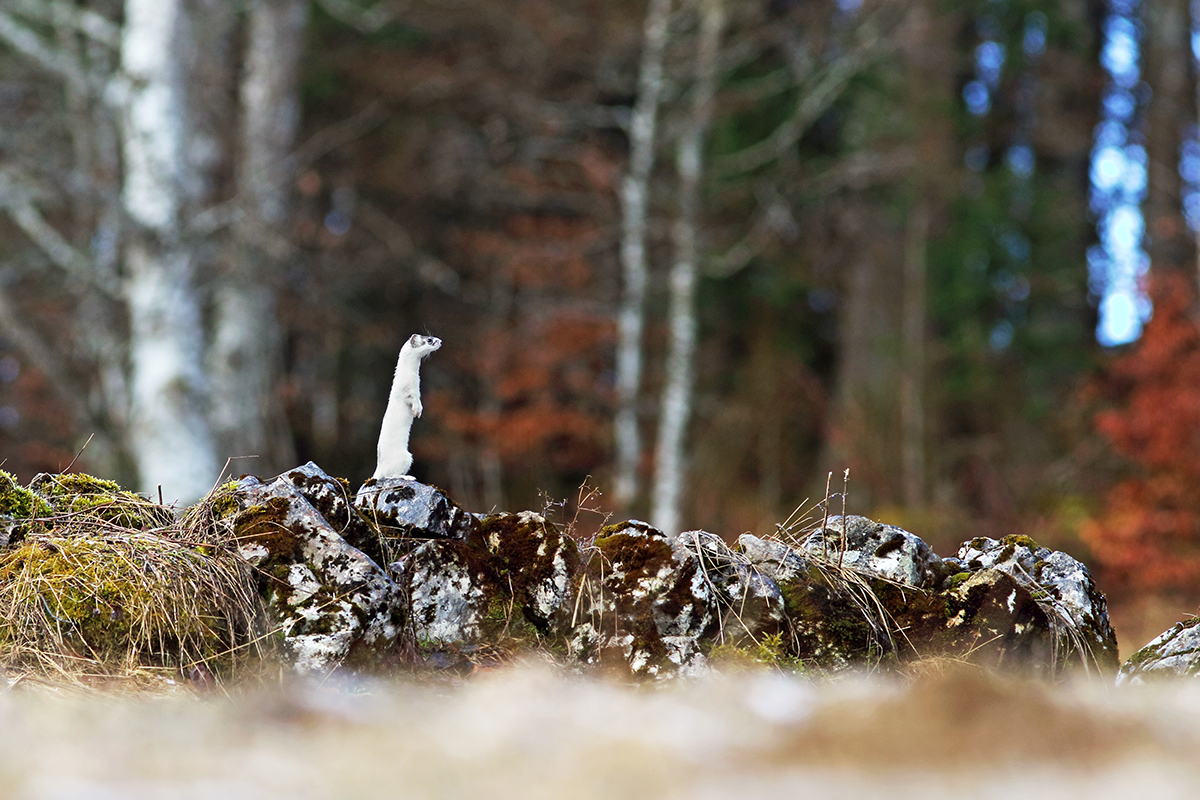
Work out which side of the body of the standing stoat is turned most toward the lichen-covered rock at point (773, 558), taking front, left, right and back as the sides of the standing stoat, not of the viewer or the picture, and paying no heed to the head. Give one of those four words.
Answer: front

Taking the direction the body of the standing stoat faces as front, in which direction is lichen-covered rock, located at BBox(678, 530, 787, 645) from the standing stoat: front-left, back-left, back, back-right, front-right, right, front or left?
front-right

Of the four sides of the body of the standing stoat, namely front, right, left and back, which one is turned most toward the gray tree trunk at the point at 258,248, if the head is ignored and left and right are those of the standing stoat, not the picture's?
left

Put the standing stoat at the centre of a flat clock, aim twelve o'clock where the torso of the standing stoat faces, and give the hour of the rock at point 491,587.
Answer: The rock is roughly at 2 o'clock from the standing stoat.

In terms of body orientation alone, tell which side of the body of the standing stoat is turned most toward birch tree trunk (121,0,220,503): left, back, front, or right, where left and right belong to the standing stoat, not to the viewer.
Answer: left

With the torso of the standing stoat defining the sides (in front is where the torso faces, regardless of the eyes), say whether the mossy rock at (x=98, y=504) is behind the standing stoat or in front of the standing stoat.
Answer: behind

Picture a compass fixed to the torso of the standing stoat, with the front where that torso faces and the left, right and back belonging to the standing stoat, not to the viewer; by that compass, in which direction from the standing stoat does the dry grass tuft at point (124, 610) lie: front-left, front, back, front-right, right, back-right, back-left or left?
back-right

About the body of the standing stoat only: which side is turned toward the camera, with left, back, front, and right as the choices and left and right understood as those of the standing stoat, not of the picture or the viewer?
right

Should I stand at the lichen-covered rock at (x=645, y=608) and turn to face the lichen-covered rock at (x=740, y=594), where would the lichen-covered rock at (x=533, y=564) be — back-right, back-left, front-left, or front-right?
back-left

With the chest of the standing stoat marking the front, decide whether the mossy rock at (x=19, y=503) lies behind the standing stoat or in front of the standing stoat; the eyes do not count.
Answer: behind
